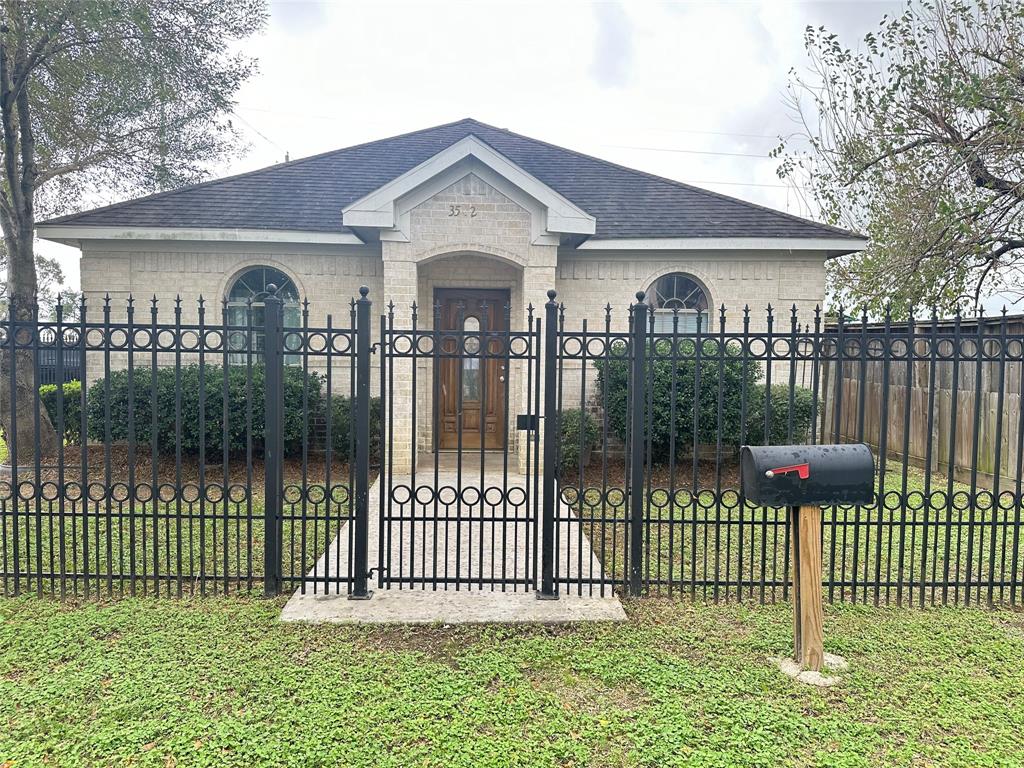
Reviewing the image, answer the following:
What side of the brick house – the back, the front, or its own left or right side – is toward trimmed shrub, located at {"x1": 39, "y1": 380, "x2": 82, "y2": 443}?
right

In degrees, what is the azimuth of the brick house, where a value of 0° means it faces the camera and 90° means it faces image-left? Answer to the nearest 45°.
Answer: approximately 0°

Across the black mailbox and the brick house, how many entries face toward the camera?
1

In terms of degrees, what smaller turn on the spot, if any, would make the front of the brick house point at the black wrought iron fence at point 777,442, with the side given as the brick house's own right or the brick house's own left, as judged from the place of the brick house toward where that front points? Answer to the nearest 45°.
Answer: approximately 45° to the brick house's own left

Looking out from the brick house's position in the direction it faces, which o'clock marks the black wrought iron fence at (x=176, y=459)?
The black wrought iron fence is roughly at 1 o'clock from the brick house.
